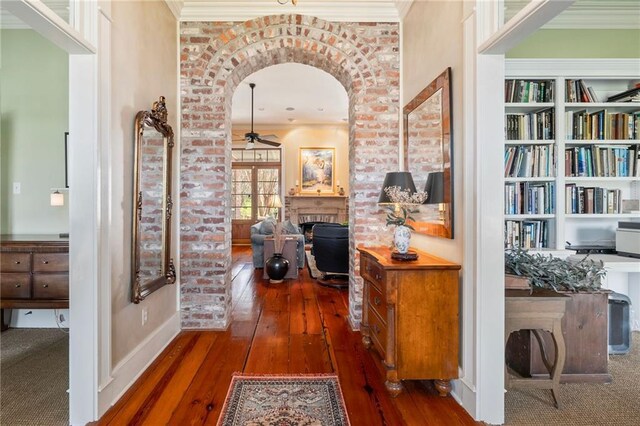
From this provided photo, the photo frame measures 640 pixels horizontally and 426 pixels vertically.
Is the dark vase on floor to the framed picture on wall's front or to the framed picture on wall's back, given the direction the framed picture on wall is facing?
to the front

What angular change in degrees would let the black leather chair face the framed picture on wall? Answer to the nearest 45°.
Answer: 0° — it already faces it

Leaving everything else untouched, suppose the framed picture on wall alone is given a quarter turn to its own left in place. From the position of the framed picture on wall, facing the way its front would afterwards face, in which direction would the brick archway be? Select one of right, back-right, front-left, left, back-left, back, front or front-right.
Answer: right

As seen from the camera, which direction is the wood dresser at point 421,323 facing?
to the viewer's left

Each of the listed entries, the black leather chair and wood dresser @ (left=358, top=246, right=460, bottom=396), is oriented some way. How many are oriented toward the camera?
0

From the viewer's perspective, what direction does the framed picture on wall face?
toward the camera

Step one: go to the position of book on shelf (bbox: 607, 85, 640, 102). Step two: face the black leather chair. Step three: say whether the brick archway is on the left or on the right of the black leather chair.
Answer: left

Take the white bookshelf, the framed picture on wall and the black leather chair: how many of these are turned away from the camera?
1

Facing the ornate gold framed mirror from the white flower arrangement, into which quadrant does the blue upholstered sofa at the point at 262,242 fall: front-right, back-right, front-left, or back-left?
front-right

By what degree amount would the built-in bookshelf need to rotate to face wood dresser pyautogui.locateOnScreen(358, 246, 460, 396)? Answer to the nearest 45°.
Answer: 0° — it already faces it

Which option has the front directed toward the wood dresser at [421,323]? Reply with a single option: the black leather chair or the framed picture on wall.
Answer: the framed picture on wall

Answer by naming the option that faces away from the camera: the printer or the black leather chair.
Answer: the black leather chair

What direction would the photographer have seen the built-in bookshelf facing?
facing the viewer

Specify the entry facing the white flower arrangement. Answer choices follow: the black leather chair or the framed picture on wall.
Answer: the framed picture on wall

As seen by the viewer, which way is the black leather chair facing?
away from the camera

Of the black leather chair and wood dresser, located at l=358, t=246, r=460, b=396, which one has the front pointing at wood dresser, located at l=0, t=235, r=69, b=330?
wood dresser, located at l=358, t=246, r=460, b=396

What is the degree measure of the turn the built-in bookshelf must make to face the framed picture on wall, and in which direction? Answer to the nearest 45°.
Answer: approximately 135° to its right

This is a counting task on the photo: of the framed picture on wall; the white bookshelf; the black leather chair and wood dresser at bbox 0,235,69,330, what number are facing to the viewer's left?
0
